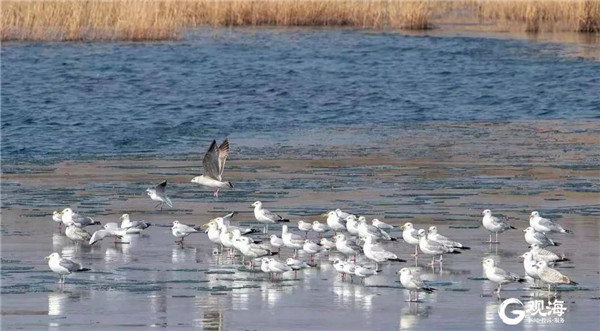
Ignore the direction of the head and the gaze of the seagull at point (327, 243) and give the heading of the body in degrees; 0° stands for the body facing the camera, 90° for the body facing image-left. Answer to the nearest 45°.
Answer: approximately 90°

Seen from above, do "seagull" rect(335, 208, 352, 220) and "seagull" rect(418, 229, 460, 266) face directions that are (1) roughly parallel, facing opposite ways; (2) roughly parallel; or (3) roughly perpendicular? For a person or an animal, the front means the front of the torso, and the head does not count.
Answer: roughly parallel

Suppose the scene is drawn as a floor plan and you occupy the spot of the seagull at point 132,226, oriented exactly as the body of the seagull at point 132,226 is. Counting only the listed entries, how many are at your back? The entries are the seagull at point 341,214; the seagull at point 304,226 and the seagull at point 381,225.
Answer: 3

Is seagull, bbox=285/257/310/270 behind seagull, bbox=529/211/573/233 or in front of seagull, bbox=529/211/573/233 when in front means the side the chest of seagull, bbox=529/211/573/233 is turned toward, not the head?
in front

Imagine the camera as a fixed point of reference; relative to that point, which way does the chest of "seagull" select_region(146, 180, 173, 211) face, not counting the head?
to the viewer's left

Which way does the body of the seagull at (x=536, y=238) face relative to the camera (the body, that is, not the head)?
to the viewer's left

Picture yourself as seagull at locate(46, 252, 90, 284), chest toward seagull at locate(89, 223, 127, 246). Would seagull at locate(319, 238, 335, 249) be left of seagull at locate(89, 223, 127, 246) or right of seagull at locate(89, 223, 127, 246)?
right

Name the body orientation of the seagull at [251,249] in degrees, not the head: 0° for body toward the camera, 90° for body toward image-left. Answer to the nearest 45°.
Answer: approximately 90°

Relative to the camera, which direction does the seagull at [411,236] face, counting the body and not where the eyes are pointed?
to the viewer's left

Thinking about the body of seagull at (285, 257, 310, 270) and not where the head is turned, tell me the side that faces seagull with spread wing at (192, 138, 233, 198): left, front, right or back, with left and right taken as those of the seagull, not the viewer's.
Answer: right

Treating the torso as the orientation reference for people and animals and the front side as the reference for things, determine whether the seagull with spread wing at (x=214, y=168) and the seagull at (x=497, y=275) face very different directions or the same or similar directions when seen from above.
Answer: same or similar directions

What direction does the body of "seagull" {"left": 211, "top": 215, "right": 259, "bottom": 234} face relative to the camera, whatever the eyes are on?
to the viewer's left

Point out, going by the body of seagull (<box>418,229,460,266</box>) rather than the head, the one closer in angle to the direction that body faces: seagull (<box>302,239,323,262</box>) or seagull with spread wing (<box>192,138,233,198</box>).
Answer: the seagull
